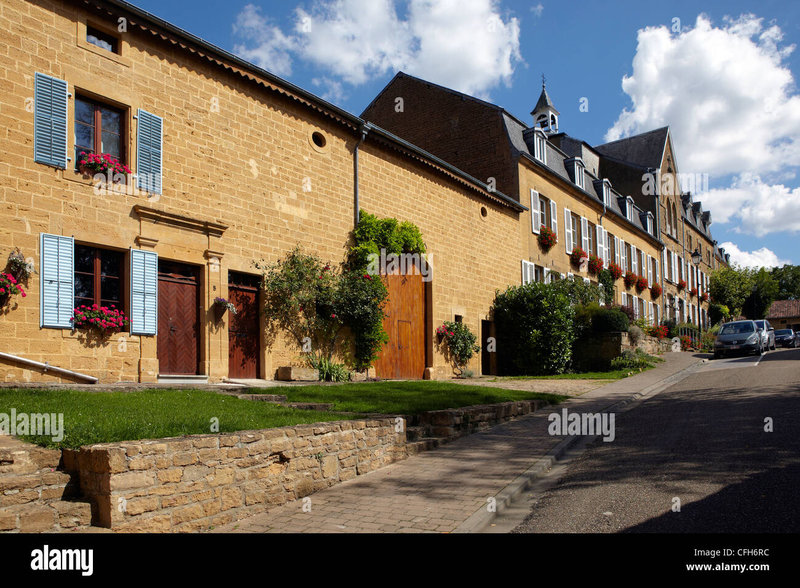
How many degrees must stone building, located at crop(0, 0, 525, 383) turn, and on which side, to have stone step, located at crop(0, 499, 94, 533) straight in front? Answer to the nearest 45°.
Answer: approximately 45° to its right

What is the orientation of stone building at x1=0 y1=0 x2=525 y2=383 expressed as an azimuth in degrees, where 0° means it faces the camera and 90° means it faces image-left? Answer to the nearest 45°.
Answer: approximately 315°

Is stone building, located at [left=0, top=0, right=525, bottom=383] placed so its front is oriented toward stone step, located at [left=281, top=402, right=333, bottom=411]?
yes

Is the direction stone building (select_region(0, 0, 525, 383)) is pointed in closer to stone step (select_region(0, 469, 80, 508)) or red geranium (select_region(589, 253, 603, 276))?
the stone step

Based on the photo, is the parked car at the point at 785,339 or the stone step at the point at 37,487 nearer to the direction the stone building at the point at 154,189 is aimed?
the stone step

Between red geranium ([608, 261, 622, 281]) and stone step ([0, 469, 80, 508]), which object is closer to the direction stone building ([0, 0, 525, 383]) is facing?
the stone step

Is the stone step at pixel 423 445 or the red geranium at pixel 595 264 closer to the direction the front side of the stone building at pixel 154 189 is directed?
the stone step

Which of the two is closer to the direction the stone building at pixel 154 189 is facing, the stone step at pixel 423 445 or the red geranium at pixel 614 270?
the stone step

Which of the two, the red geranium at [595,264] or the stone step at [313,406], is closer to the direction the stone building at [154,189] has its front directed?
the stone step

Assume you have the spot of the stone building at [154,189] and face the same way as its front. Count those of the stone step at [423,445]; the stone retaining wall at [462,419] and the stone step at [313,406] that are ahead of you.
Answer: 3

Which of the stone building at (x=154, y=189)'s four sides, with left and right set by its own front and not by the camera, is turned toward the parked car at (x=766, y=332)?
left

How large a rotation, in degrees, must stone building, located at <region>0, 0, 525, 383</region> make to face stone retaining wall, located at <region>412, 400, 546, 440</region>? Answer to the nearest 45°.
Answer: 0° — it already faces it

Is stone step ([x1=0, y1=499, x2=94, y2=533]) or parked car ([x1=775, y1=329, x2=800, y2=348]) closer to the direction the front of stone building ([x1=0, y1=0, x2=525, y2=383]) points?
the stone step

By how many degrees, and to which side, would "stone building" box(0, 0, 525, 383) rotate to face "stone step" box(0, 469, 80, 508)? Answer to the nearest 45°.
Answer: approximately 45° to its right
